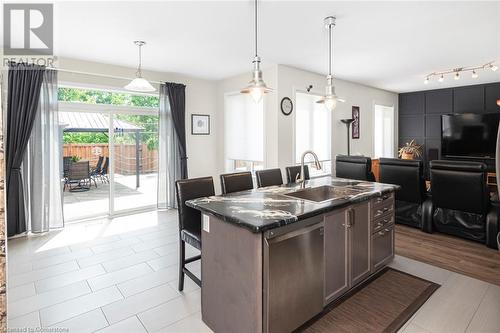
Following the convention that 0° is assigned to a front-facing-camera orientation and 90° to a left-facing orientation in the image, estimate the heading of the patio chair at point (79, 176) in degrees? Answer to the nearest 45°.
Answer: approximately 180°

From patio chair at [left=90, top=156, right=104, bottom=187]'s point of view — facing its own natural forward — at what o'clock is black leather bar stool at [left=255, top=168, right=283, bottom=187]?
The black leather bar stool is roughly at 8 o'clock from the patio chair.

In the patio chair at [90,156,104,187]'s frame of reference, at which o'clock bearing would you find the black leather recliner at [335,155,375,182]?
The black leather recliner is roughly at 7 o'clock from the patio chair.

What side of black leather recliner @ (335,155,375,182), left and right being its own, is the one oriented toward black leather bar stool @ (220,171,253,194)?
back

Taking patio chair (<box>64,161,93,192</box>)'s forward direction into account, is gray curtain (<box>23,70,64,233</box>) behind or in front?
behind

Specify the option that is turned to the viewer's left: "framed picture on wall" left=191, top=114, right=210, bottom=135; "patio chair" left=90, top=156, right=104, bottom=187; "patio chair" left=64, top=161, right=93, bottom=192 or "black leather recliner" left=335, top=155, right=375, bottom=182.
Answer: "patio chair" left=90, top=156, right=104, bottom=187

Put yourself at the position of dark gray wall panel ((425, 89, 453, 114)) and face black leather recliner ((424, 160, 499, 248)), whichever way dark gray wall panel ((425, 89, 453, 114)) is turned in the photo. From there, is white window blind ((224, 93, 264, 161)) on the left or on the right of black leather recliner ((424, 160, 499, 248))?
right

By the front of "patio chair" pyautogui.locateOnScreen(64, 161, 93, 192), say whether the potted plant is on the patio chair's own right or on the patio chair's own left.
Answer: on the patio chair's own right

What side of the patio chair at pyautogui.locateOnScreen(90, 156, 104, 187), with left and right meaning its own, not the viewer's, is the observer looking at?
left

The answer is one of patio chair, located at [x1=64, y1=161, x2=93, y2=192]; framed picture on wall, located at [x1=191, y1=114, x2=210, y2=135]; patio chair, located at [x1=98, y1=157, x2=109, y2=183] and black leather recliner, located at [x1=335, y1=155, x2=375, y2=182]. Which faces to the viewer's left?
patio chair, located at [x1=98, y1=157, x2=109, y2=183]

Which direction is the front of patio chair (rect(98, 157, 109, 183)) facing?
to the viewer's left
